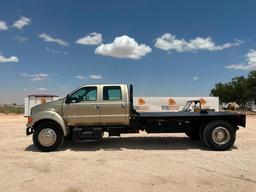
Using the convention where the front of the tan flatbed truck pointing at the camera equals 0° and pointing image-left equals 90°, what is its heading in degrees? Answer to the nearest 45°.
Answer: approximately 90°
